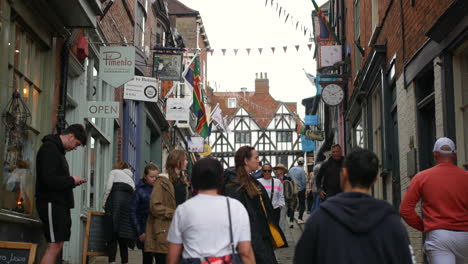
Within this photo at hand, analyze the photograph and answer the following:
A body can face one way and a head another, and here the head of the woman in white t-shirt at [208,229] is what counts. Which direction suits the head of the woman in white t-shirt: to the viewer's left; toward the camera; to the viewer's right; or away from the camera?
away from the camera

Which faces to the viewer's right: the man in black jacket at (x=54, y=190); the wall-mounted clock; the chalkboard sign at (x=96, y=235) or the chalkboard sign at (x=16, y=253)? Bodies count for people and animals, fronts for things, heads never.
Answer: the man in black jacket

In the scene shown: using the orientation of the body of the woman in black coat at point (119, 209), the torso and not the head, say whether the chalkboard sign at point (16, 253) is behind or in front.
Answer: behind

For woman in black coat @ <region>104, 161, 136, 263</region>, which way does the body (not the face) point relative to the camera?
away from the camera

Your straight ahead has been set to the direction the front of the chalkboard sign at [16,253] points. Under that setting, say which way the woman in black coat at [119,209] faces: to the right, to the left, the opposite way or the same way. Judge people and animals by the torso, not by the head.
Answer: the opposite way

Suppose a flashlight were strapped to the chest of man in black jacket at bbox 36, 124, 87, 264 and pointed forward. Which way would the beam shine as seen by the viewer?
to the viewer's right

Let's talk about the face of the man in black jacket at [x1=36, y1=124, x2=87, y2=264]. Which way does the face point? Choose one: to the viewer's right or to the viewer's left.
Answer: to the viewer's right

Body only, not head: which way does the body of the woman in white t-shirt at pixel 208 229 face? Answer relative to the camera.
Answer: away from the camera

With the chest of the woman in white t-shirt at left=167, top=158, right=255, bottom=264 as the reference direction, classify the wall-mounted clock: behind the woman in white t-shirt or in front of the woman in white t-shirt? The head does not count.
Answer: in front

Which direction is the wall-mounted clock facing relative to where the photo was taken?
toward the camera

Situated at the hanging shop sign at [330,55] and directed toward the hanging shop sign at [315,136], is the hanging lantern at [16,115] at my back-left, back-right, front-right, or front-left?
back-left

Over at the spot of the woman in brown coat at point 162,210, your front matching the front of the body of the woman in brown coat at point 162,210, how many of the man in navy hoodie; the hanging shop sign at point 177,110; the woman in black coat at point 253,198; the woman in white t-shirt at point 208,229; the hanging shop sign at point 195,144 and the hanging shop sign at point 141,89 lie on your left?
3

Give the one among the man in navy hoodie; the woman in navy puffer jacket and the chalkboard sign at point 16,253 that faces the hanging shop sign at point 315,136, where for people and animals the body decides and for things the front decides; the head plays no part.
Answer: the man in navy hoodie
